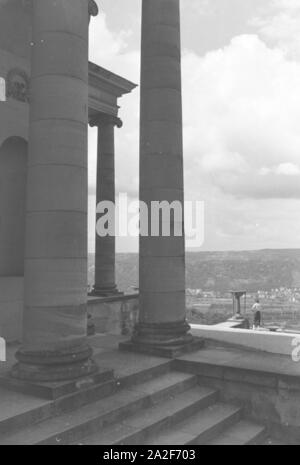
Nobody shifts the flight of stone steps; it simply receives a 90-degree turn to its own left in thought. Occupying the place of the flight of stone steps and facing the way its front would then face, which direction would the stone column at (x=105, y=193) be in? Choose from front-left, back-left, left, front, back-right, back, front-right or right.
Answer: front-left

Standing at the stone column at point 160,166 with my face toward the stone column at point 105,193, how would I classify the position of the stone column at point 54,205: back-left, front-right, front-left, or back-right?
back-left

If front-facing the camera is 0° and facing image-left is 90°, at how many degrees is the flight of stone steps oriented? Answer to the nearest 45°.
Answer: approximately 315°
